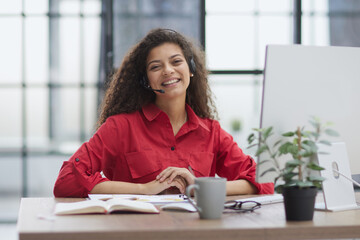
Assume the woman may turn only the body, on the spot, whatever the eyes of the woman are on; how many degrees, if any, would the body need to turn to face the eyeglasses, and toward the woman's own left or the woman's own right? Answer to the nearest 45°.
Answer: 0° — they already face it

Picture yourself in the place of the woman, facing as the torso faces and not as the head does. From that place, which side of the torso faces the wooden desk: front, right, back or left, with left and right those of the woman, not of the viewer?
front

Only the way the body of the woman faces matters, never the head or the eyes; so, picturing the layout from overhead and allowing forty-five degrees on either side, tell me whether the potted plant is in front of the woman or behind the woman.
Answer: in front

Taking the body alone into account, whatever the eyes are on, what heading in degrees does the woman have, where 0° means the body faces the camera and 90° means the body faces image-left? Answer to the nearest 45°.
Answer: approximately 0°

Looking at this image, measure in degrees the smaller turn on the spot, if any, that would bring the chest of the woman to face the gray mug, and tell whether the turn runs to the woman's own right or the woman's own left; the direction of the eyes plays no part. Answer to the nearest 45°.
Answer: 0° — they already face it
